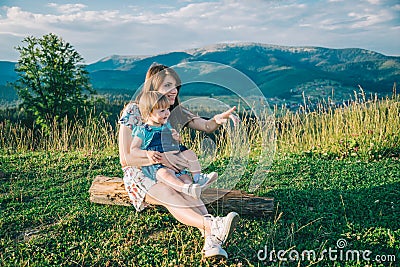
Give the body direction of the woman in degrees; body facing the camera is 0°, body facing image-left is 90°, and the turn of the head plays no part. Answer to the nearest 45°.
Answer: approximately 315°

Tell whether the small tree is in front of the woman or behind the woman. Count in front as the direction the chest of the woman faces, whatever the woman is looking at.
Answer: behind

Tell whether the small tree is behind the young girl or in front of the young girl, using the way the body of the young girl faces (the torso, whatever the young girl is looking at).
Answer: behind

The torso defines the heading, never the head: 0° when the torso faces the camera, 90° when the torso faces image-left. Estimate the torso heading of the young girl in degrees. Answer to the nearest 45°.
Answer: approximately 315°
